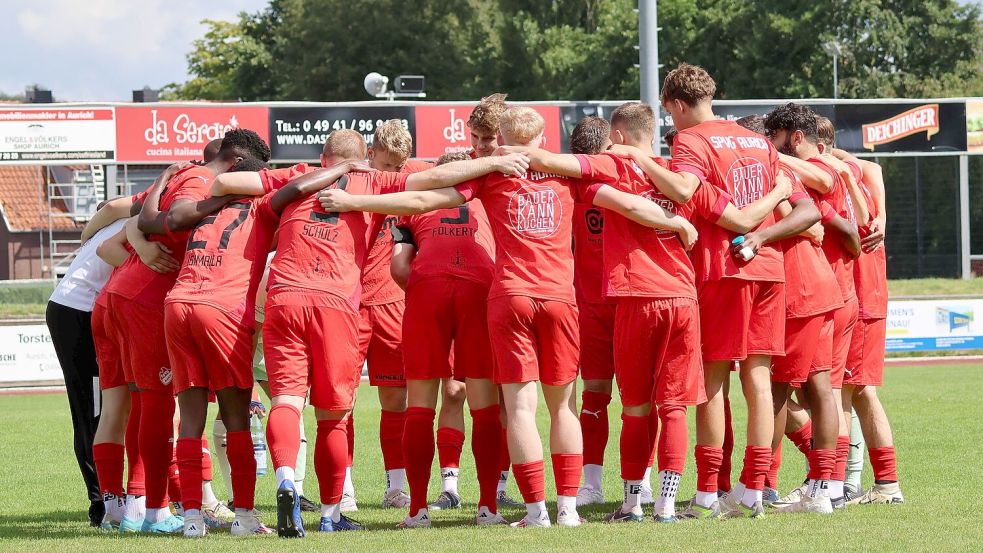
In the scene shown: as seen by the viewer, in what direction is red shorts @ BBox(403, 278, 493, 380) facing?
away from the camera

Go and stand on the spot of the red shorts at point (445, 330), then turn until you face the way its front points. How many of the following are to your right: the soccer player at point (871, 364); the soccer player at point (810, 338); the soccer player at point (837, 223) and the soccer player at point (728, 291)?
4

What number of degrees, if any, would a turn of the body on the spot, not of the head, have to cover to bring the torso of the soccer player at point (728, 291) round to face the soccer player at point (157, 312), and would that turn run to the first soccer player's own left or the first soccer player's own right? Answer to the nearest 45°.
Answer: approximately 45° to the first soccer player's own left

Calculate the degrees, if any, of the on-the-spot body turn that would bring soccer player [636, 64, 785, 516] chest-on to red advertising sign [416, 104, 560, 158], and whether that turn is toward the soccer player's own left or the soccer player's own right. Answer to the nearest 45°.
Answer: approximately 45° to the soccer player's own right

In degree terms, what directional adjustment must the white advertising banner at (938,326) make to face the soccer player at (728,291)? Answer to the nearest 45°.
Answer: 0° — it already faces them

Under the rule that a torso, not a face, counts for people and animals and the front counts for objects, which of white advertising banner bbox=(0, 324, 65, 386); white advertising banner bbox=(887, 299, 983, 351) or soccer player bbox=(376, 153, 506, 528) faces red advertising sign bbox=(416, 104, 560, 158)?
the soccer player

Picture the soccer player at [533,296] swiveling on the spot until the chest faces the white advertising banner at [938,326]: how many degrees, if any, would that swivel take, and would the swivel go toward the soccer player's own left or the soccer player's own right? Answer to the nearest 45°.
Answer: approximately 45° to the soccer player's own right

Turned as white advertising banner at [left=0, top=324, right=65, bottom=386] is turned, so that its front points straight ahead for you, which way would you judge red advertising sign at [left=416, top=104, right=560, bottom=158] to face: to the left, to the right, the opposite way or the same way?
the same way

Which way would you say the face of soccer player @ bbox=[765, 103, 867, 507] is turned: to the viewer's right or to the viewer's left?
to the viewer's left

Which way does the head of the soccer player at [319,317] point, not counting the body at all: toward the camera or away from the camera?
away from the camera

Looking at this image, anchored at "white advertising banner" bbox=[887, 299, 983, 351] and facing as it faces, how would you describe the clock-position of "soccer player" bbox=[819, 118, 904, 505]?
The soccer player is roughly at 12 o'clock from the white advertising banner.

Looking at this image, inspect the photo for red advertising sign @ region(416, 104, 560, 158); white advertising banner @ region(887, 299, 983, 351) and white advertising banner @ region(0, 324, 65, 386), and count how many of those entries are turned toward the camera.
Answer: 3

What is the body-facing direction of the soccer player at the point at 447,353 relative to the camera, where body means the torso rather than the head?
away from the camera

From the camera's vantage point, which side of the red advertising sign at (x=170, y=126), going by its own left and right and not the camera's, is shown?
front

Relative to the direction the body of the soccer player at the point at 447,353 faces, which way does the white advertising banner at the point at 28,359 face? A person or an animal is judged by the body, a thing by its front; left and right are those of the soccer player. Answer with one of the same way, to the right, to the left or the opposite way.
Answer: the opposite way

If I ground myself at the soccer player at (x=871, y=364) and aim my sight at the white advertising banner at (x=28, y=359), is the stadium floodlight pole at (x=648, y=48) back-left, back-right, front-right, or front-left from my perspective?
front-right

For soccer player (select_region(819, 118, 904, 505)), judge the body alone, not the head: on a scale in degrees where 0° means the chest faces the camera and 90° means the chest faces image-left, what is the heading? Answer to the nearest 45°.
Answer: approximately 90°

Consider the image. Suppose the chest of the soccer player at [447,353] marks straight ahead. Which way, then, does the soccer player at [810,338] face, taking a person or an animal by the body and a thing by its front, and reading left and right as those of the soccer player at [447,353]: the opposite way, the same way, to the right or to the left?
to the left

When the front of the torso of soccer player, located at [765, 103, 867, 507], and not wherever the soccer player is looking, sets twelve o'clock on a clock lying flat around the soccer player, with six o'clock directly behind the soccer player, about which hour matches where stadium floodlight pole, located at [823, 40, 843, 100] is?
The stadium floodlight pole is roughly at 3 o'clock from the soccer player.

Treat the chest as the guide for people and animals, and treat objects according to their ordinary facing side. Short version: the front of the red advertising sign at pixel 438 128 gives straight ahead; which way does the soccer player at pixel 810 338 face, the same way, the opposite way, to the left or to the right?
to the right

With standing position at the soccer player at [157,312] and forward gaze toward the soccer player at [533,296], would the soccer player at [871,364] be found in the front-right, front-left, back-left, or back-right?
front-left

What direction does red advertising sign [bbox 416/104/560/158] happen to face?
toward the camera
